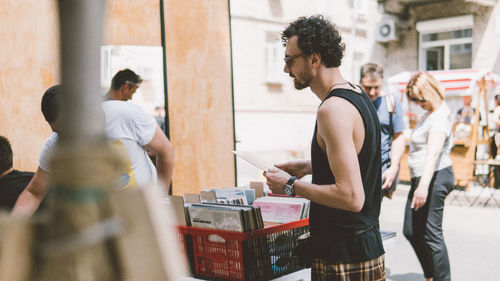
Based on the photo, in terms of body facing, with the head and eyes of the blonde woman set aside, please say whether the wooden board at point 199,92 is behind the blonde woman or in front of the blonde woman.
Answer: in front

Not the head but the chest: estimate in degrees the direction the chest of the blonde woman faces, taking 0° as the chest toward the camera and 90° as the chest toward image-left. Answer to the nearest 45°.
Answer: approximately 90°

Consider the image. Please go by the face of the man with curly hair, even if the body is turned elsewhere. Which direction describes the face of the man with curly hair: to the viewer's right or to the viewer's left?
to the viewer's left

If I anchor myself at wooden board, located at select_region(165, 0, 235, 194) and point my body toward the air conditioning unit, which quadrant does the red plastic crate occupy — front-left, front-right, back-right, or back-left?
back-right

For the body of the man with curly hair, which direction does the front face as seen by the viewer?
to the viewer's left
